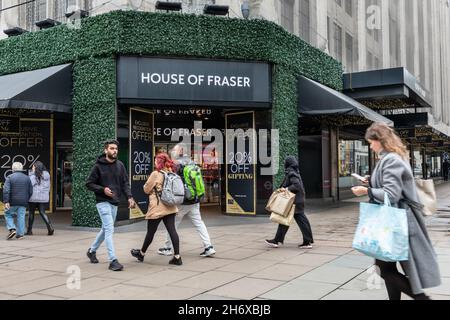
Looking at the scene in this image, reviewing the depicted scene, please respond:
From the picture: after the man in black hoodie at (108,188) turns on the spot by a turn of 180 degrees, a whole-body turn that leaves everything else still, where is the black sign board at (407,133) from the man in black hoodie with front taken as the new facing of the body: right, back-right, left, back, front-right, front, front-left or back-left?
right

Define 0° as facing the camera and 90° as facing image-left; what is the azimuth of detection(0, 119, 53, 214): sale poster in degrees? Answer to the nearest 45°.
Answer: approximately 0°

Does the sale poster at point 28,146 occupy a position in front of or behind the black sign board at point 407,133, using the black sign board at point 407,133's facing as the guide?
in front

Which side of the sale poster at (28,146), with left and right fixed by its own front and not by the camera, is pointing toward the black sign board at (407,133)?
left

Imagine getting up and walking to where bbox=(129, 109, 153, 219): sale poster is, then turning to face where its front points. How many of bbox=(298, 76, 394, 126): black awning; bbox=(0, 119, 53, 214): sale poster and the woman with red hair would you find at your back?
1

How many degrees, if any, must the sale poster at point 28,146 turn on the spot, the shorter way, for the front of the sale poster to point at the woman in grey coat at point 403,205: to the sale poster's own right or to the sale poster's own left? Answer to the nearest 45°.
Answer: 0° — it already faces them

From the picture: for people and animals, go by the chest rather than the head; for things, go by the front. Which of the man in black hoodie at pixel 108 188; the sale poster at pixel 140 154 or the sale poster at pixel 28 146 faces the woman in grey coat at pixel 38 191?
the sale poster at pixel 28 146

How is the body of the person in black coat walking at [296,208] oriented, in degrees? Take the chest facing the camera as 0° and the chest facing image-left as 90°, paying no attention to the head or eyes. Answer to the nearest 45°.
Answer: approximately 90°
